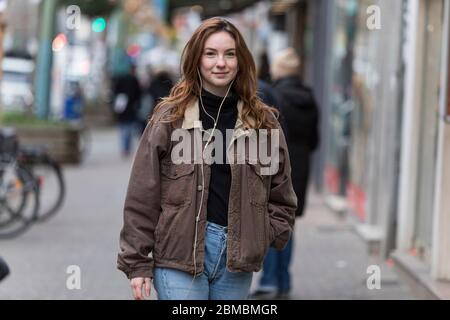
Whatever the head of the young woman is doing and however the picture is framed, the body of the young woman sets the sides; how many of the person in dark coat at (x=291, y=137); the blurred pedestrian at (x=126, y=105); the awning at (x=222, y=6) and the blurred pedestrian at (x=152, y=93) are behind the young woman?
4

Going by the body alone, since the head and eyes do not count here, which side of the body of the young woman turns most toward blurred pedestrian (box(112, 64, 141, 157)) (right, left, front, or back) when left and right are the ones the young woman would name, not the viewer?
back

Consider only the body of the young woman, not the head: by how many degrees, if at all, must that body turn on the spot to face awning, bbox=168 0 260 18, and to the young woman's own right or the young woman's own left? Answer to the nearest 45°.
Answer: approximately 180°

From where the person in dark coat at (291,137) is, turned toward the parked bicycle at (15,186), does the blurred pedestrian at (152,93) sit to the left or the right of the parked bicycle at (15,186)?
right

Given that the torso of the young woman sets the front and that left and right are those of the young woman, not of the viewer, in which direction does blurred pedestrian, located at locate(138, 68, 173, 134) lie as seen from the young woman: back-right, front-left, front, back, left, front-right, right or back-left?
back

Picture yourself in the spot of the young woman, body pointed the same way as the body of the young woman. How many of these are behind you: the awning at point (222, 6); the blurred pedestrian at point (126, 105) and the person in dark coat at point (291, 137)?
3

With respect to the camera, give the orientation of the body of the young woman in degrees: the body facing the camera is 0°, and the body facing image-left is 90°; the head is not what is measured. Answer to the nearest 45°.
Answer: approximately 0°
